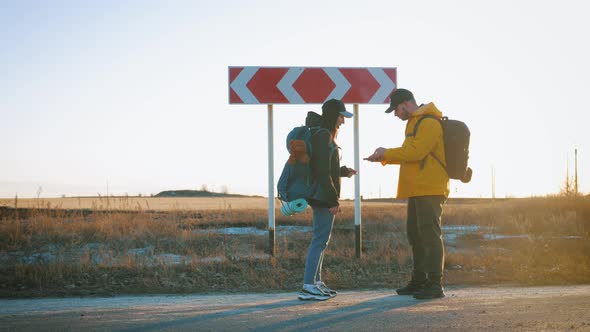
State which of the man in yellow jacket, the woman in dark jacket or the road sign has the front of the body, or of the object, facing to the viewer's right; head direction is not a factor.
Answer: the woman in dark jacket

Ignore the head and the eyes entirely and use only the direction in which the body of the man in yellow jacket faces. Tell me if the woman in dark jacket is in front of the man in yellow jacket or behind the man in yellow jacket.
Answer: in front

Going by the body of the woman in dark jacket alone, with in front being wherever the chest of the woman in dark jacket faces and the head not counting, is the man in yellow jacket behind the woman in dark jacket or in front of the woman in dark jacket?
in front

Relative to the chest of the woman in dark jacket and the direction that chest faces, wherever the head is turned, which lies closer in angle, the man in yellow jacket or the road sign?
the man in yellow jacket

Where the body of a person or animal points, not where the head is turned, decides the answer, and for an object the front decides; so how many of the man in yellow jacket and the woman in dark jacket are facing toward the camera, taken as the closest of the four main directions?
0

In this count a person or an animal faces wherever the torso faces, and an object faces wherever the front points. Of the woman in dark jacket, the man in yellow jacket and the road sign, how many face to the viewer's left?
1

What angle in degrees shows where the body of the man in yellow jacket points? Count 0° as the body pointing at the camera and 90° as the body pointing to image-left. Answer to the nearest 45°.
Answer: approximately 90°

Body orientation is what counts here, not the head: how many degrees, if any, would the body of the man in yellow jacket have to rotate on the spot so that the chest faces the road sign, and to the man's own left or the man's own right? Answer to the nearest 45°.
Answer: approximately 45° to the man's own right

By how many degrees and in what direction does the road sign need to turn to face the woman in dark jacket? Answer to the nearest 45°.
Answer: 0° — it already faces them

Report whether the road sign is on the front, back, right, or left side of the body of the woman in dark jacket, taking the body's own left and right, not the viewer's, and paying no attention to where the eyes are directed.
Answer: left

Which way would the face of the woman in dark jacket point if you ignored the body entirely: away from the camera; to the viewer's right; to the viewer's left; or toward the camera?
to the viewer's right

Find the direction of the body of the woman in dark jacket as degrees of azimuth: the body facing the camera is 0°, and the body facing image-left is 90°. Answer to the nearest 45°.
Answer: approximately 270°

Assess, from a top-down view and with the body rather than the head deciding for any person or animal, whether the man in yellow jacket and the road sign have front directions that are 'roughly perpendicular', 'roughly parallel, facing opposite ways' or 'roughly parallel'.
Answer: roughly perpendicular
